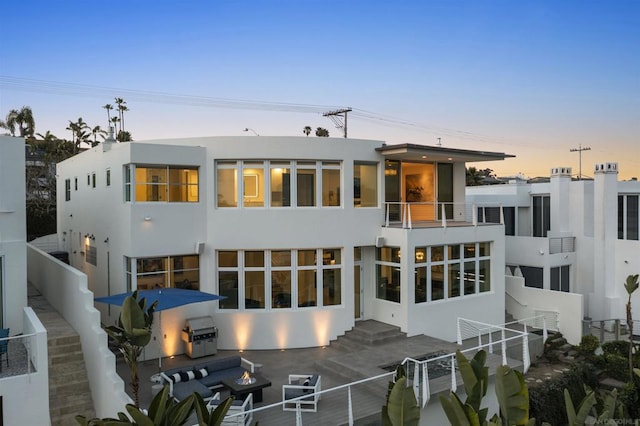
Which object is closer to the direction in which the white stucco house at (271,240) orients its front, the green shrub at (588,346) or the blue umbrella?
the blue umbrella

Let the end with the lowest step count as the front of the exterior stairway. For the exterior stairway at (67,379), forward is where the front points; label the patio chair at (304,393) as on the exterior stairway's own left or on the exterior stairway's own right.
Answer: on the exterior stairway's own left

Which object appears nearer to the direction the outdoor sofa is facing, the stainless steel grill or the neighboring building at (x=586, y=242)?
the neighboring building

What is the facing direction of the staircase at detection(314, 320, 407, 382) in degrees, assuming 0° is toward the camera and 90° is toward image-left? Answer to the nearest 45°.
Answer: approximately 45°

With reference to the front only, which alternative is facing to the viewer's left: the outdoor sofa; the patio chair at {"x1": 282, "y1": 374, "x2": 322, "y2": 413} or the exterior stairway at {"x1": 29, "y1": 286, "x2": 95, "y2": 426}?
the patio chair

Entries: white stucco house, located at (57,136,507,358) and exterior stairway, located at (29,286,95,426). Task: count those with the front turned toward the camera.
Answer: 2

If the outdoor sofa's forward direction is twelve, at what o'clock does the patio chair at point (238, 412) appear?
The patio chair is roughly at 1 o'clock from the outdoor sofa.

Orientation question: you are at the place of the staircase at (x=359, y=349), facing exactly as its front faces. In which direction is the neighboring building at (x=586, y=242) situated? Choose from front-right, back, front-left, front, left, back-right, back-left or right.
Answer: back

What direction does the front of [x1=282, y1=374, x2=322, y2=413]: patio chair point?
to the viewer's left

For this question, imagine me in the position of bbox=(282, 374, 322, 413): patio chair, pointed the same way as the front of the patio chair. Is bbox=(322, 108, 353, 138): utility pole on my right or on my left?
on my right

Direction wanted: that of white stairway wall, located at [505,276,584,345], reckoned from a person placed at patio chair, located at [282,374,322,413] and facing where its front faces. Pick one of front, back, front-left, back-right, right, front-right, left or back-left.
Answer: back-right
